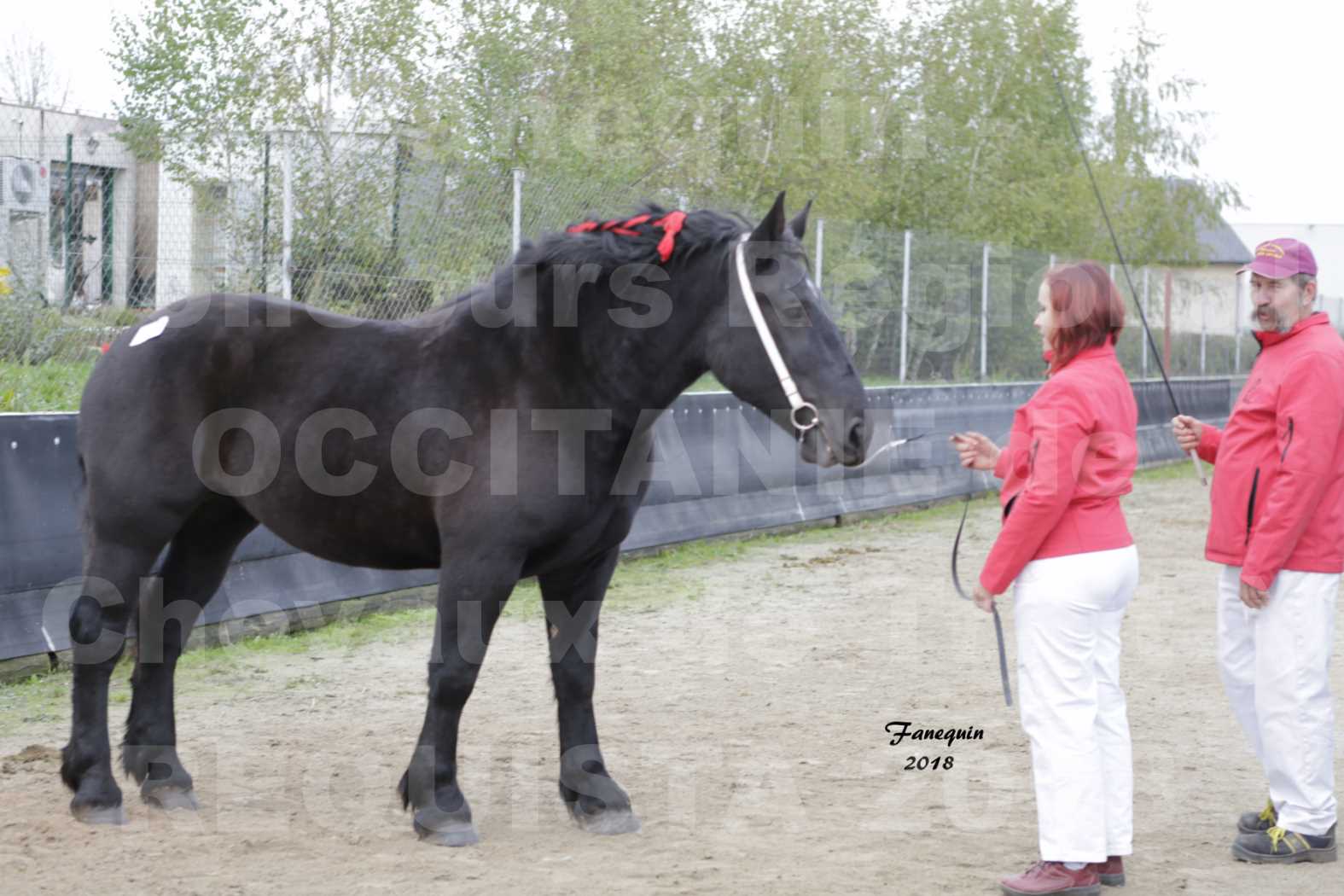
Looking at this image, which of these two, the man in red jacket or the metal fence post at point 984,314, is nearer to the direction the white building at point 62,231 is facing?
the man in red jacket

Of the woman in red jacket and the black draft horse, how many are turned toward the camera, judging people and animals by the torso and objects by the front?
0

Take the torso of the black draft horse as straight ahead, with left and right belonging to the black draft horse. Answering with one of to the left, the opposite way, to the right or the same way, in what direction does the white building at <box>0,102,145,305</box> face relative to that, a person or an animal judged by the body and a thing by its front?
to the right

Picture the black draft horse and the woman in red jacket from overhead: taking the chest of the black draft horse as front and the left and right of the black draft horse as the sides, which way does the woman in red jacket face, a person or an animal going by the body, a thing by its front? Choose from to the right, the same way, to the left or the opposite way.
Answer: the opposite way

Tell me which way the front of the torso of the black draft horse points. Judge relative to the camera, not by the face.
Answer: to the viewer's right

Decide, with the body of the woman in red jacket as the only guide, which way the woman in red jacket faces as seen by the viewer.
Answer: to the viewer's left

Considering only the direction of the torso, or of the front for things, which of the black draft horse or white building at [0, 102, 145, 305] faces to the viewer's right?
the black draft horse

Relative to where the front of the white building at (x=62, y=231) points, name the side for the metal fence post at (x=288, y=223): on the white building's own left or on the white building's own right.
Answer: on the white building's own left

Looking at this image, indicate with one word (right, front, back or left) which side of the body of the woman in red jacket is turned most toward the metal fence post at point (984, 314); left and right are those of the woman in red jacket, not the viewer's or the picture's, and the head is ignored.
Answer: right

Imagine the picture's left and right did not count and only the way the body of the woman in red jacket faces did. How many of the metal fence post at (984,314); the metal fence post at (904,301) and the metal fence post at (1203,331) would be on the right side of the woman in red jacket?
3

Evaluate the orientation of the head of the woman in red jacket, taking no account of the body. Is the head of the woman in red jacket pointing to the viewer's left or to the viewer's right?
to the viewer's left

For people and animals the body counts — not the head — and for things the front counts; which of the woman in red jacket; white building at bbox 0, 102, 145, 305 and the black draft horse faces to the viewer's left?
the woman in red jacket
